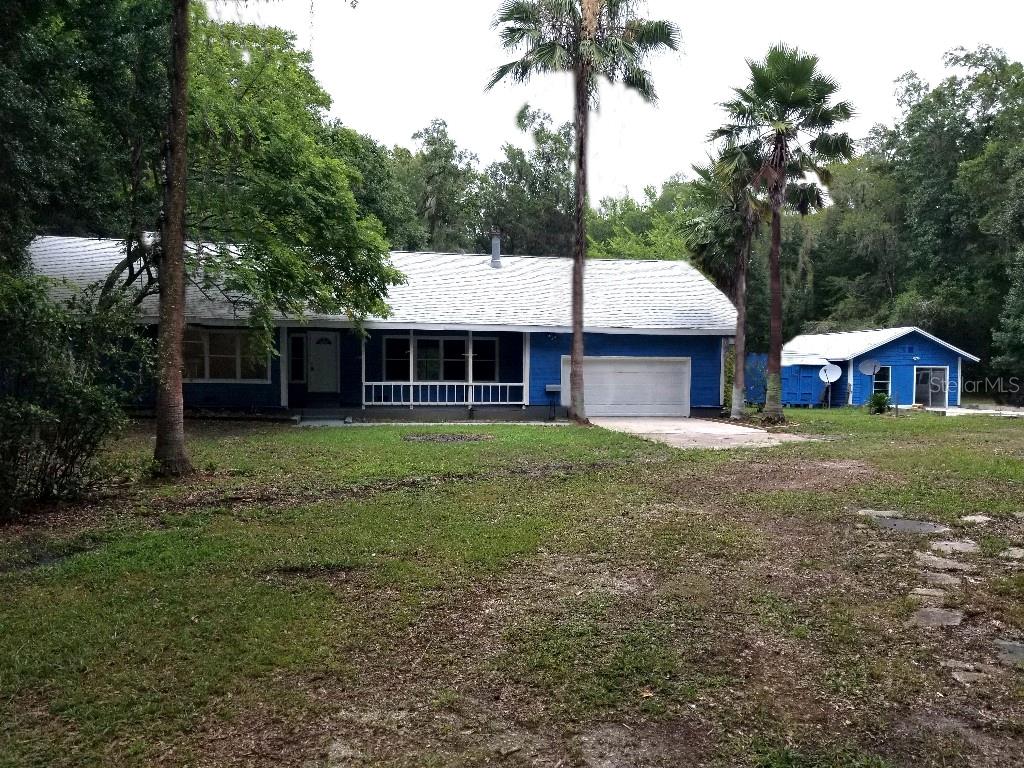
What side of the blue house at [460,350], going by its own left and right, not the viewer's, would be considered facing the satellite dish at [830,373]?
left

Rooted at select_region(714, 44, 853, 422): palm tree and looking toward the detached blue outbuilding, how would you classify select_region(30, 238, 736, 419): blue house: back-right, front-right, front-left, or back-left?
back-left

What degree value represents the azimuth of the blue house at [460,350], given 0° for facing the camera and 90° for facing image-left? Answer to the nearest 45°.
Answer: approximately 0°

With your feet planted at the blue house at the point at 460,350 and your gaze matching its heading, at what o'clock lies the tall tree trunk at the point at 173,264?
The tall tree trunk is roughly at 1 o'clock from the blue house.

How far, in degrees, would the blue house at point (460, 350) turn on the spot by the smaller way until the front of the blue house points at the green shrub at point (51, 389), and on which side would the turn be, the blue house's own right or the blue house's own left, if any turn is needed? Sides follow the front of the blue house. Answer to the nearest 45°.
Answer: approximately 45° to the blue house's own right

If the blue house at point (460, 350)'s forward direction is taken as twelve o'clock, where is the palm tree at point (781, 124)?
The palm tree is roughly at 10 o'clock from the blue house.

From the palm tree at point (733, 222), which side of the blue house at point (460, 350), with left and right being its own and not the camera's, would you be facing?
left

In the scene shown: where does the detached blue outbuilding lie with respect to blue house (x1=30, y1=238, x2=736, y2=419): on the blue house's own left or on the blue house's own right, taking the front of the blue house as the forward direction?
on the blue house's own left

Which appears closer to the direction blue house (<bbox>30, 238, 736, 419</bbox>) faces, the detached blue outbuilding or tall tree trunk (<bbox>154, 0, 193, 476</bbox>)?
the tall tree trunk

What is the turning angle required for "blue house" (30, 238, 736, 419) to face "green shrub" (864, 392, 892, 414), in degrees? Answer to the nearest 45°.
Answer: approximately 90° to its left

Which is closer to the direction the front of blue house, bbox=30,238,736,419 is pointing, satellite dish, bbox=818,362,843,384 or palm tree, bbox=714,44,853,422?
the palm tree
